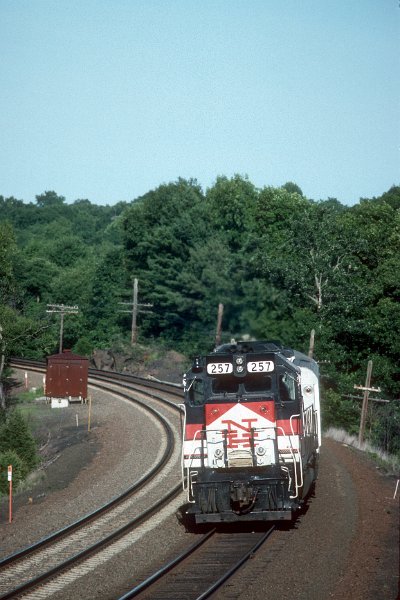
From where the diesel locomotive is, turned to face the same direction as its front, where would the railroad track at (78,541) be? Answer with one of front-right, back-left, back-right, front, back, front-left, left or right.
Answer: right

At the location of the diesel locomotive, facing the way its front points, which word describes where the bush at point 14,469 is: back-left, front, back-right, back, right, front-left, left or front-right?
back-right

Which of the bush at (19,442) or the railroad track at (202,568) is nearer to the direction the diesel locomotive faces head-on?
the railroad track

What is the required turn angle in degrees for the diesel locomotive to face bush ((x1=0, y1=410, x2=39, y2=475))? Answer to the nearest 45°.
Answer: approximately 135° to its right

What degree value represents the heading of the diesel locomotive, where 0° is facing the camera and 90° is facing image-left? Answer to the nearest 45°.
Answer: approximately 0°

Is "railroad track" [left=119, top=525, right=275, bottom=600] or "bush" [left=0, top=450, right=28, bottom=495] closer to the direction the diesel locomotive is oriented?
the railroad track
